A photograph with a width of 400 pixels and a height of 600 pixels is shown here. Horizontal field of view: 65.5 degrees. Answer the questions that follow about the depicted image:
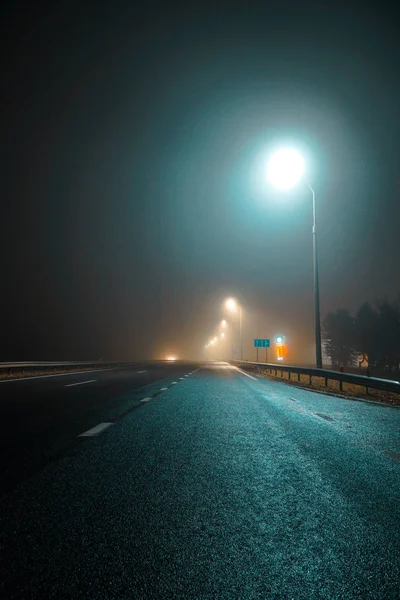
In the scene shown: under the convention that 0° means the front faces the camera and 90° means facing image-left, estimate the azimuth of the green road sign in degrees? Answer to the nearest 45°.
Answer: approximately 0°

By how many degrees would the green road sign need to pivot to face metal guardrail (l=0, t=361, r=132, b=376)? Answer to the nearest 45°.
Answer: approximately 45° to its right
